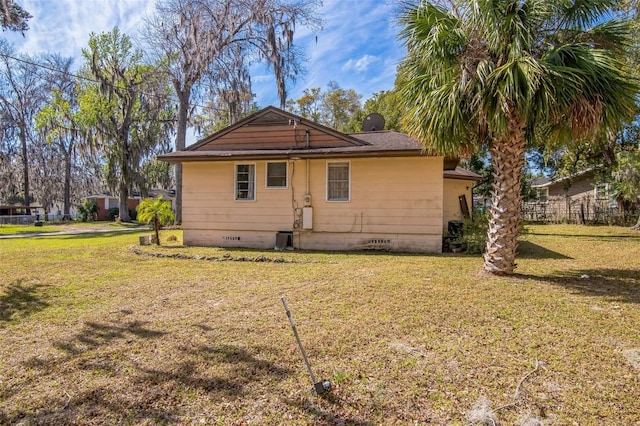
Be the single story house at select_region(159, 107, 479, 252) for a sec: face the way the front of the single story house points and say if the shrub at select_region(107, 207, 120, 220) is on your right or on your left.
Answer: on your right

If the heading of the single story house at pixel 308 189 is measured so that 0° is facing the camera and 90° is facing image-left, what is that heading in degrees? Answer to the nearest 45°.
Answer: approximately 90°

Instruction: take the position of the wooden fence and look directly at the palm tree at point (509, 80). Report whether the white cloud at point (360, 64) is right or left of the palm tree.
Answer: right

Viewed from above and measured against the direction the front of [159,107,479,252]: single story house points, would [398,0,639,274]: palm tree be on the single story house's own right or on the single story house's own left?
on the single story house's own left

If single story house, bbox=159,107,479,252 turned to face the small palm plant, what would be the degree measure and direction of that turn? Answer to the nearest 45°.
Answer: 0° — it already faces it

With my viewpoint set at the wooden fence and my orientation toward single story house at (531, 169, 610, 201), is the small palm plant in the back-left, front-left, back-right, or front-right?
back-left

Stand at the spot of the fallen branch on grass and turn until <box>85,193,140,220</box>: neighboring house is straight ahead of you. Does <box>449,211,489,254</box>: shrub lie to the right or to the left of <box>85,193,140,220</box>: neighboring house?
right

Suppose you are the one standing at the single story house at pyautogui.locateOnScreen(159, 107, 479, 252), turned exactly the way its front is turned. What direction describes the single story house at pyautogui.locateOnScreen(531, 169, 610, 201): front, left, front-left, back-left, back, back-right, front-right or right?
back-right
